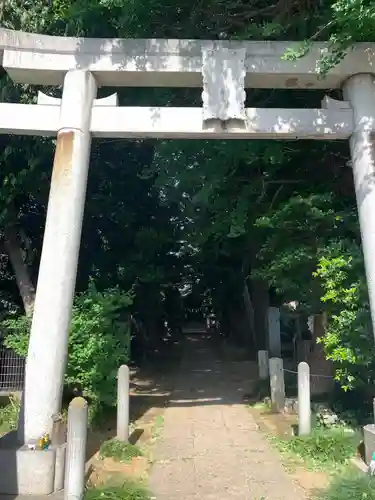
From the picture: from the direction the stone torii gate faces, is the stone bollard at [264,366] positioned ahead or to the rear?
to the rear

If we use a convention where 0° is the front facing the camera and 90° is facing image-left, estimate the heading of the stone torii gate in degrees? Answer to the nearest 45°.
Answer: approximately 0°

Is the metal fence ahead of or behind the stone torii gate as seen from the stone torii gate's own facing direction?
behind
